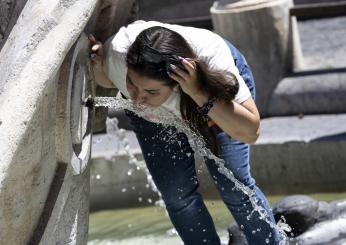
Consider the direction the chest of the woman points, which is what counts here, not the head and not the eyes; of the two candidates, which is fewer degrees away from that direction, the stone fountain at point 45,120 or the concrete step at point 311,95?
the stone fountain

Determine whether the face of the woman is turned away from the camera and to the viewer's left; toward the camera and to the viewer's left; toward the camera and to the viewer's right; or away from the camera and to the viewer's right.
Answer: toward the camera and to the viewer's left

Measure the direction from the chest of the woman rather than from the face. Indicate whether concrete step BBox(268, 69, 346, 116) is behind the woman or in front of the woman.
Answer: behind

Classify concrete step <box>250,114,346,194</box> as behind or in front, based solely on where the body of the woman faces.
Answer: behind

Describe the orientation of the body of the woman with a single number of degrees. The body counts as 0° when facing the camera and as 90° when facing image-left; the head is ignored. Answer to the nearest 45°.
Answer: approximately 45°

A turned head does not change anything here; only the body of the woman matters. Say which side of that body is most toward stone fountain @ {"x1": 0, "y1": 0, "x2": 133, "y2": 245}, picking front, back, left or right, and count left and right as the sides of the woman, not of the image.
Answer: front
